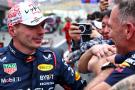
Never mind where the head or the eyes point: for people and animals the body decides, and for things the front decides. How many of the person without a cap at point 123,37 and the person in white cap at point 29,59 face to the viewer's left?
1

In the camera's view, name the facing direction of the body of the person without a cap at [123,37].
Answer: to the viewer's left

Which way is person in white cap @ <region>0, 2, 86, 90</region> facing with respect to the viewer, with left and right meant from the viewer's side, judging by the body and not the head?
facing the viewer and to the right of the viewer

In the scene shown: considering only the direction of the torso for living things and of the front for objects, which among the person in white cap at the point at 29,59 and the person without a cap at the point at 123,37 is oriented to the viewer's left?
the person without a cap at the point at 123,37

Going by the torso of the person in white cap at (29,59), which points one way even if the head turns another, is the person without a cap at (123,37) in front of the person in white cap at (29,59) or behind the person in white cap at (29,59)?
in front
